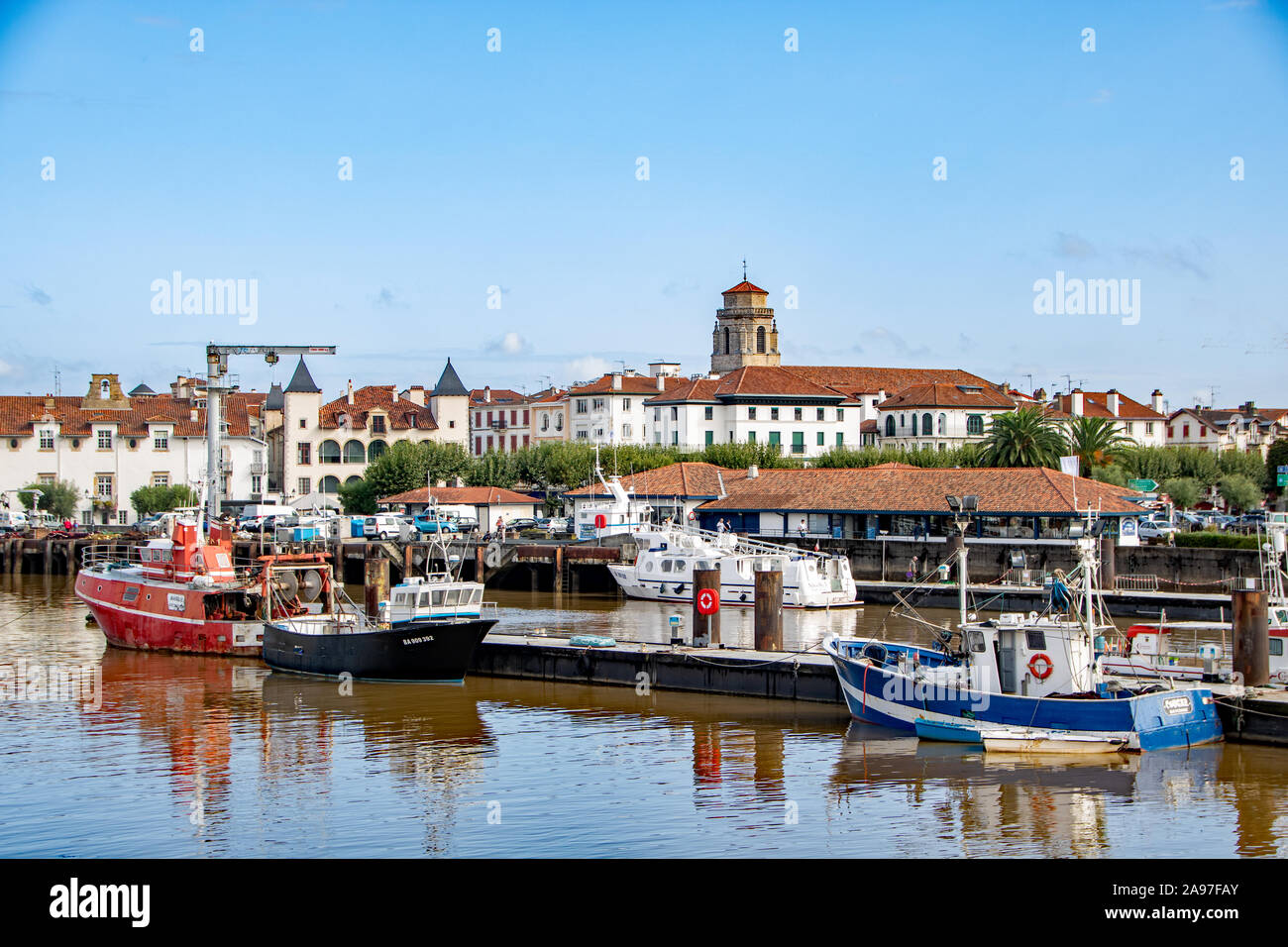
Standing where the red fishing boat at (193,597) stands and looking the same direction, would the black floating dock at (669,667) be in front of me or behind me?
behind

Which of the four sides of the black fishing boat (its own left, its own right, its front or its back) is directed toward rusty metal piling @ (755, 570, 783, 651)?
front

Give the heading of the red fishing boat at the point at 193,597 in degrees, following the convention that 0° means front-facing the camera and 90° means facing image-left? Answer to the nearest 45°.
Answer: approximately 135°

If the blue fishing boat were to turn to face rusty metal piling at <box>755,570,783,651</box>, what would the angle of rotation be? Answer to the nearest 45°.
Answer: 0° — it already faces it

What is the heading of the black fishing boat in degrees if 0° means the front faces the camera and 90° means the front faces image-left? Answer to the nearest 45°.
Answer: approximately 270°

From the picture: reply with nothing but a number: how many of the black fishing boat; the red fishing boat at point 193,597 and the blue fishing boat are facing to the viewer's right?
1

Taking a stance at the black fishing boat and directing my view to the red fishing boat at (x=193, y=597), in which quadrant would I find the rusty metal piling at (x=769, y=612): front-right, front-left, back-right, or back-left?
back-right

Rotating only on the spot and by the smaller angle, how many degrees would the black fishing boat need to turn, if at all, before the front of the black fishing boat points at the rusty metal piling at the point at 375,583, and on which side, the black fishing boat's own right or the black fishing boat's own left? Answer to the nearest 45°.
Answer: approximately 90° to the black fishing boat's own left

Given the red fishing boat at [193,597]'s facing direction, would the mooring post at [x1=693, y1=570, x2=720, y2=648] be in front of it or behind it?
behind

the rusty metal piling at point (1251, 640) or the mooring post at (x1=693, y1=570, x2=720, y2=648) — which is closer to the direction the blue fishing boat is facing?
the mooring post

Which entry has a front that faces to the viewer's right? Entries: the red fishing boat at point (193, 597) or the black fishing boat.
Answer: the black fishing boat

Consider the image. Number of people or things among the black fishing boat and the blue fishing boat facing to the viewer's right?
1

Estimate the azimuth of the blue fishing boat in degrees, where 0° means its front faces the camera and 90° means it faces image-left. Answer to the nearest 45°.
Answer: approximately 135°

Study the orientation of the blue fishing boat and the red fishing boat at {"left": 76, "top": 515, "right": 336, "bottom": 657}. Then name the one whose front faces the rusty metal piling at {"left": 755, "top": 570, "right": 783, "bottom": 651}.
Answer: the blue fishing boat

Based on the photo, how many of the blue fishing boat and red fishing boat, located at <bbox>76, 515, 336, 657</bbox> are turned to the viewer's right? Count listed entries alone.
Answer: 0

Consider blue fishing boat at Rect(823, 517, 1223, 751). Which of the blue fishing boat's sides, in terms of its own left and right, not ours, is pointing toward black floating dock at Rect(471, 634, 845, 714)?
front

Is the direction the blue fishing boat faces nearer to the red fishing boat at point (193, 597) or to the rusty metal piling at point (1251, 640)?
the red fishing boat
